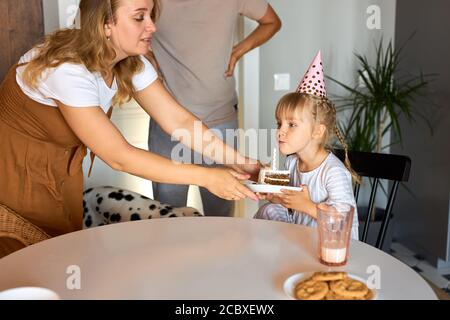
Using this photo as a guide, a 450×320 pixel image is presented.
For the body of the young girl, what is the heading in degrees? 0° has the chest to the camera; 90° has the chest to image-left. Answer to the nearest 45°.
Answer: approximately 45°

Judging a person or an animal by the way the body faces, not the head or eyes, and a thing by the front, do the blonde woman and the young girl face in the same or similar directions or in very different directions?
very different directions

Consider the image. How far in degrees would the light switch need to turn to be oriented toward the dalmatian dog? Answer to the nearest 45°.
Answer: approximately 45° to its right

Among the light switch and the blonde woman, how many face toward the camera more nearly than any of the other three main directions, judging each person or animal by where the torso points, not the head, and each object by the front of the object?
1

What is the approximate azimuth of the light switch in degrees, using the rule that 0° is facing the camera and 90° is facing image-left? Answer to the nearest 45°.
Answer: approximately 0°

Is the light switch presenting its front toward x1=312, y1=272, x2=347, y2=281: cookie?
yes

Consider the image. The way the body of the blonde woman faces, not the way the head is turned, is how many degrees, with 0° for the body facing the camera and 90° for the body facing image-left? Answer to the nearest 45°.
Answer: approximately 270°

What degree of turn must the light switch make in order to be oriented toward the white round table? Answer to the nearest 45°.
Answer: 0° — it already faces it

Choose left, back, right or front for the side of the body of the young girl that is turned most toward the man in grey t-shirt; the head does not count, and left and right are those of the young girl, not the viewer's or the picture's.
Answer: right
